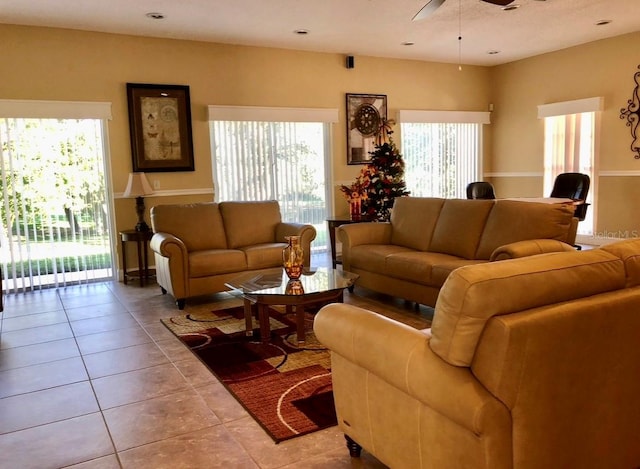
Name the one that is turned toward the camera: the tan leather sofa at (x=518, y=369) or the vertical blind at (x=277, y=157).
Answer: the vertical blind

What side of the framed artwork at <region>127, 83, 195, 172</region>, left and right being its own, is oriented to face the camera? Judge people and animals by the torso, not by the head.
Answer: front

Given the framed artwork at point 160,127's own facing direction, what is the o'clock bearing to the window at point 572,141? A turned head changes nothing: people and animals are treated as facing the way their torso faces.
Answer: The window is roughly at 9 o'clock from the framed artwork.

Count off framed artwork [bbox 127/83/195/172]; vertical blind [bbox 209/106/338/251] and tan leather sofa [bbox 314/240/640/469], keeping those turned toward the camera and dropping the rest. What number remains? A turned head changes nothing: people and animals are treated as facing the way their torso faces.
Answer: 2

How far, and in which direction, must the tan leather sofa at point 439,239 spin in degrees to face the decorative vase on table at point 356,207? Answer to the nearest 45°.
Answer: approximately 90° to its right

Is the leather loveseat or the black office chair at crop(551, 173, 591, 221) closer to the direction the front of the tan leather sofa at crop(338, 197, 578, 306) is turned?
the leather loveseat

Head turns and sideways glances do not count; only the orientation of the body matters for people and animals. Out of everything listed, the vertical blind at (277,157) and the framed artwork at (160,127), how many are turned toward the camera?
2

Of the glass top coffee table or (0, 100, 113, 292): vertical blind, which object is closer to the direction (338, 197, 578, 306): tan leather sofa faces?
the glass top coffee table

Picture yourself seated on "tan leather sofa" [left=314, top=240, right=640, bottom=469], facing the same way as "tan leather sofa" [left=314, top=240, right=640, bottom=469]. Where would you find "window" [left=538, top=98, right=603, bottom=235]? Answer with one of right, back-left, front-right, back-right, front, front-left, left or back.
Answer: front-right

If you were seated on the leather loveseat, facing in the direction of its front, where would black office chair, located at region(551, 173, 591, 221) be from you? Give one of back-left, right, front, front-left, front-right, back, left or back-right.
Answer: front-left

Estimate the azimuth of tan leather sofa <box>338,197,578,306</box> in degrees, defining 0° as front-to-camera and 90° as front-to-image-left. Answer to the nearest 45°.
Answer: approximately 45°

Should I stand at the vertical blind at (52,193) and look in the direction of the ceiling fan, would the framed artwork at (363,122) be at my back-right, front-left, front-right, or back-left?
front-left

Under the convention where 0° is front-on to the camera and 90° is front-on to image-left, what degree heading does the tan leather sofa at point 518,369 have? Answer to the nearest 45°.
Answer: approximately 135°

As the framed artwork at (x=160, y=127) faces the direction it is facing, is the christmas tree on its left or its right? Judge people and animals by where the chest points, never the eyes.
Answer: on its left

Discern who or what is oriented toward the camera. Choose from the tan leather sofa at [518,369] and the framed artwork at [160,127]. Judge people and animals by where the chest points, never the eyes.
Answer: the framed artwork

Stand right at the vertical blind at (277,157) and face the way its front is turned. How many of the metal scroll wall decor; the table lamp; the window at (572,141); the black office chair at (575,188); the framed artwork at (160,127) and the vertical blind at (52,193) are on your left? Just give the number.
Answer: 3

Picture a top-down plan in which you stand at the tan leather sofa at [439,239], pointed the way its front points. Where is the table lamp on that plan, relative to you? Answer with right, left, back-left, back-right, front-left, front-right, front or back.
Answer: front-right

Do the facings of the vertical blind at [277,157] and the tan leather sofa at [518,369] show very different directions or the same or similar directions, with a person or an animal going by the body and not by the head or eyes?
very different directions

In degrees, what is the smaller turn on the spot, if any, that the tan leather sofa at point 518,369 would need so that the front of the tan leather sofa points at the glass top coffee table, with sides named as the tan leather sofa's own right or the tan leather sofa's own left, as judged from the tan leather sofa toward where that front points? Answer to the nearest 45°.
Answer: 0° — it already faces it
